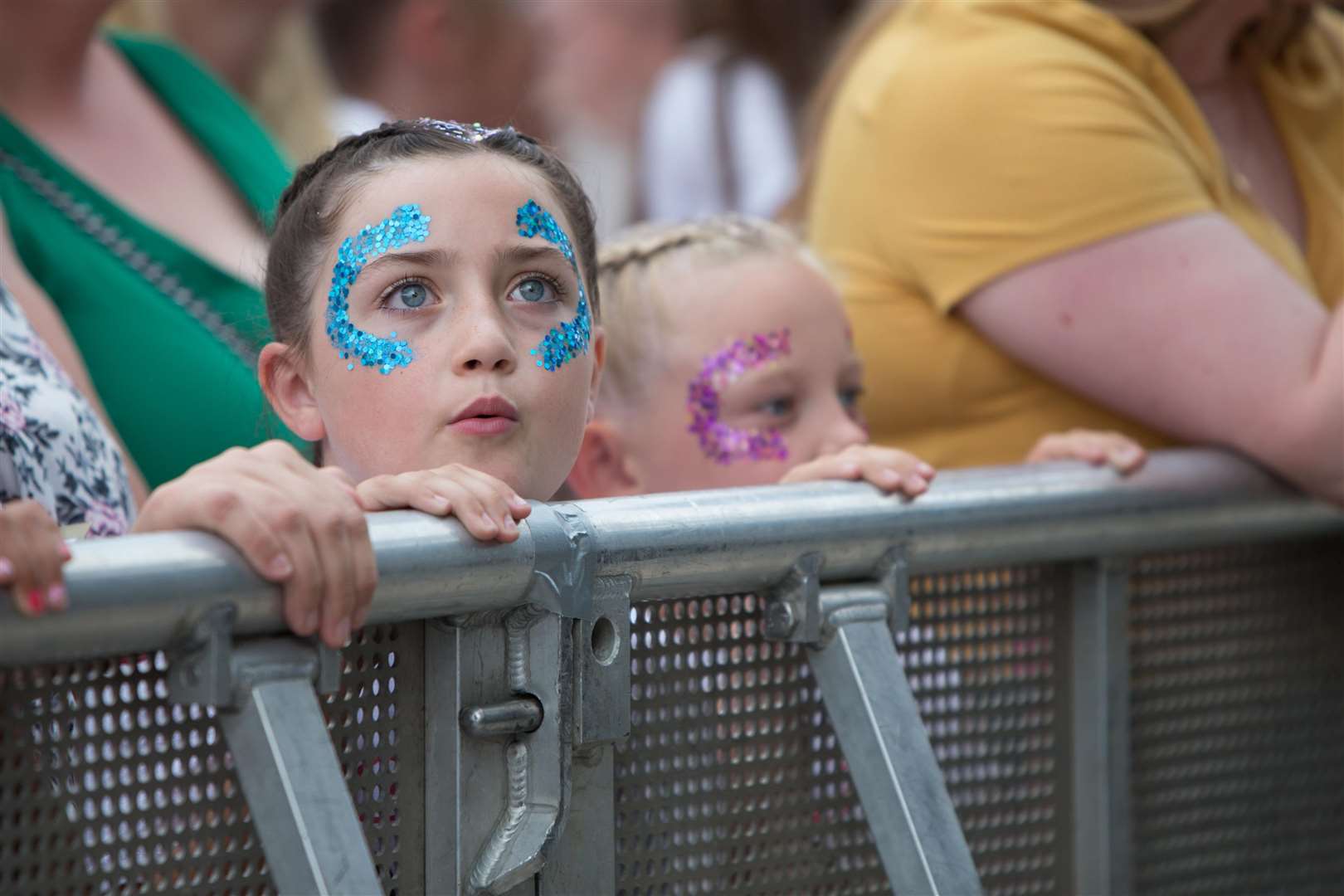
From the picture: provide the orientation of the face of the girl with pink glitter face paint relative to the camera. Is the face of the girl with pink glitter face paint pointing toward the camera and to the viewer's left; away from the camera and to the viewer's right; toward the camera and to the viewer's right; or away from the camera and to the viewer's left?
toward the camera and to the viewer's right

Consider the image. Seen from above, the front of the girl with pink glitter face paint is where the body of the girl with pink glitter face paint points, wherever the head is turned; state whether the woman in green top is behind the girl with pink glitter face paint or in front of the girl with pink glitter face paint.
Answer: behind

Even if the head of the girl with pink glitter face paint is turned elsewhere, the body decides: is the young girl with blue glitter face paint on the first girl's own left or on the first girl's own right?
on the first girl's own right

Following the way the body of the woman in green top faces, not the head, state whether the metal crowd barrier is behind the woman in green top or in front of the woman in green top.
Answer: in front

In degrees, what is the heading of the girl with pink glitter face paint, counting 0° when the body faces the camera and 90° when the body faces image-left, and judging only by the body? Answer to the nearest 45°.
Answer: approximately 315°

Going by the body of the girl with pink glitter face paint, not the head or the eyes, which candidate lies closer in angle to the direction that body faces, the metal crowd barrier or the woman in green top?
the metal crowd barrier

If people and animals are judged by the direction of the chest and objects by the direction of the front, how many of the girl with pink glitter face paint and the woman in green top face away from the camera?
0

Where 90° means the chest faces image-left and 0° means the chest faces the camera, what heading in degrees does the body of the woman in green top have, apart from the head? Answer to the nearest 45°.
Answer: approximately 315°
